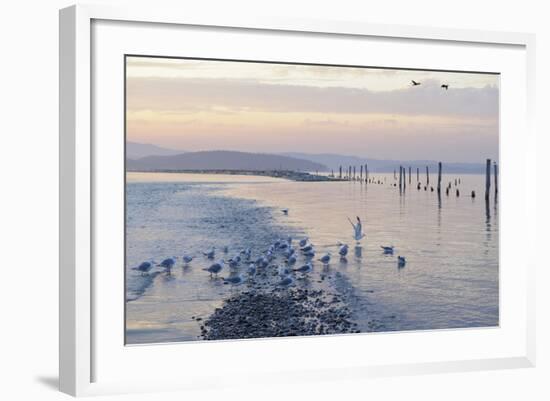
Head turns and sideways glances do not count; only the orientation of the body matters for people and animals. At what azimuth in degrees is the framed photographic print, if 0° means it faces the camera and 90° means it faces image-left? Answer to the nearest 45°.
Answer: approximately 315°
